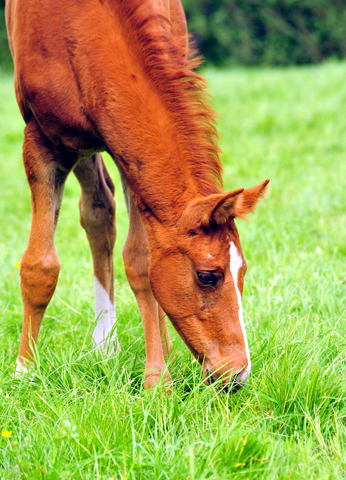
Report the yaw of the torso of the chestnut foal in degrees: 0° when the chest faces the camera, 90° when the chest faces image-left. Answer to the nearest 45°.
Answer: approximately 315°
